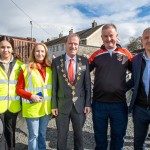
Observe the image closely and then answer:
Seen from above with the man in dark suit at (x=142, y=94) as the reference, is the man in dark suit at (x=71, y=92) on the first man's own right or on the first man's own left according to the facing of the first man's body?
on the first man's own right

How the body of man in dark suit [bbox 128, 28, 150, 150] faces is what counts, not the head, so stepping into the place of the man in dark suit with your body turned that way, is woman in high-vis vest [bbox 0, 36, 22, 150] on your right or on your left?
on your right

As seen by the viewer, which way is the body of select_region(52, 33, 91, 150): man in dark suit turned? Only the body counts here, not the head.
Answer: toward the camera

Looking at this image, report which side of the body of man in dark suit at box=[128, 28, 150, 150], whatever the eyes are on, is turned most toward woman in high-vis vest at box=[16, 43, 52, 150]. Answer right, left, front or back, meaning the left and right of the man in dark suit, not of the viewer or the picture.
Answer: right

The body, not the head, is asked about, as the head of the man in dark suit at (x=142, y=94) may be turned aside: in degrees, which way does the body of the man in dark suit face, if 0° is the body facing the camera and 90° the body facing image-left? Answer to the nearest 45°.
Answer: approximately 0°

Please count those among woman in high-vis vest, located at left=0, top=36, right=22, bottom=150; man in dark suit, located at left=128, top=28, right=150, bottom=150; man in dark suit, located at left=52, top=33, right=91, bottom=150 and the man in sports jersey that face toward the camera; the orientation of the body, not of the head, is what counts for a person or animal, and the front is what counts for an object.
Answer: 4

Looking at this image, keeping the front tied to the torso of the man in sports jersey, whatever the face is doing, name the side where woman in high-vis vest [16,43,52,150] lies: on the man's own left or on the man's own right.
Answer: on the man's own right

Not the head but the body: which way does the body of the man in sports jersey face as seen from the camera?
toward the camera

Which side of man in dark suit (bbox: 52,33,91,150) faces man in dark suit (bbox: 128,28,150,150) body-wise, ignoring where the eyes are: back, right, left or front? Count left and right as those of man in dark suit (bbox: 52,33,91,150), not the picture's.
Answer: left

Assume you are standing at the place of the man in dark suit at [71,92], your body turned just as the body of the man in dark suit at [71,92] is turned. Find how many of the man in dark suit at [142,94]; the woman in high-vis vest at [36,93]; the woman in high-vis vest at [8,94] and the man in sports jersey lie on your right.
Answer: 2

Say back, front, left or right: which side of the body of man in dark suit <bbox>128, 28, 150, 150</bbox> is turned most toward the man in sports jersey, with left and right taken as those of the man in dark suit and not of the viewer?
right
